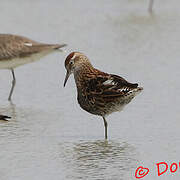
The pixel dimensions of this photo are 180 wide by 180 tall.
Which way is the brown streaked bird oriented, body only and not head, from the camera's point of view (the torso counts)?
to the viewer's left

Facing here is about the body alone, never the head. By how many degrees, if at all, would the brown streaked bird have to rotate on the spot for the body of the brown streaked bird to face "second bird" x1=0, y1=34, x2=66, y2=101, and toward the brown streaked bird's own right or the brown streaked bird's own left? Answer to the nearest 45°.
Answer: approximately 45° to the brown streaked bird's own right
